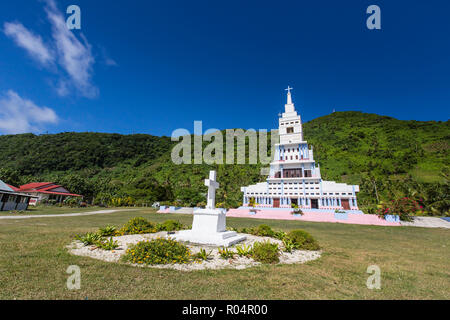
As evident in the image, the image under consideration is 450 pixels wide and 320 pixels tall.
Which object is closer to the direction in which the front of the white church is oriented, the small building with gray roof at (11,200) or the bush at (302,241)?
the bush

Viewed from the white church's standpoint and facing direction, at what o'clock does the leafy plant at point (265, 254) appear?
The leafy plant is roughly at 12 o'clock from the white church.

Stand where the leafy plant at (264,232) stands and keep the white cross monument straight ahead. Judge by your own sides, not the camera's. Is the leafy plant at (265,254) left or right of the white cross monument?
left

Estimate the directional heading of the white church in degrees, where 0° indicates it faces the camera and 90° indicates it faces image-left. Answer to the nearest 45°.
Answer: approximately 0°

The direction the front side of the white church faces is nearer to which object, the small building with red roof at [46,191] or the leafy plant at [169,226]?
the leafy plant

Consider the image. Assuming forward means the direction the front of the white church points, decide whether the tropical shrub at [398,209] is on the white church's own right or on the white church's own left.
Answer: on the white church's own left

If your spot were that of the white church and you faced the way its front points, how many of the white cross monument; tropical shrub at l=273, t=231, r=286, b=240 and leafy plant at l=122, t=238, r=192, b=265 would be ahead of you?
3

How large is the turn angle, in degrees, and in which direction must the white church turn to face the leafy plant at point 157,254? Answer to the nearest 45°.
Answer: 0° — it already faces it

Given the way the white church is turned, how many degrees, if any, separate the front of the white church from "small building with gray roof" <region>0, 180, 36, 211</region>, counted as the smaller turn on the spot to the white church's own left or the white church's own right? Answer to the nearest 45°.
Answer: approximately 45° to the white church's own right

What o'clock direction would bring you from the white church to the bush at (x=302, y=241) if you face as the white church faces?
The bush is roughly at 12 o'clock from the white church.
